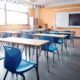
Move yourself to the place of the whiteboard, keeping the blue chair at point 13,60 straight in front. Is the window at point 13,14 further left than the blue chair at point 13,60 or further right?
right

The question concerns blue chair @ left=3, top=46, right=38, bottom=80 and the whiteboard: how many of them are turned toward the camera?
1

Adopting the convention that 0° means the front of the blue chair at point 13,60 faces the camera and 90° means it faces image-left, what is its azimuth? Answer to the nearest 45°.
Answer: approximately 225°

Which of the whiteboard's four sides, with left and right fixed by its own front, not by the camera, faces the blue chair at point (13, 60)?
front

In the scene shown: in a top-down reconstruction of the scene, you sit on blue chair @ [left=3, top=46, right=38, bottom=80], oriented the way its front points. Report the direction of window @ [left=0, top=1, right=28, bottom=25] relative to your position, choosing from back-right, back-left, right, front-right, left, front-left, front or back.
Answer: front-left

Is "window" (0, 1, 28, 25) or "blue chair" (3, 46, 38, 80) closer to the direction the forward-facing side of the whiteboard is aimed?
the blue chair

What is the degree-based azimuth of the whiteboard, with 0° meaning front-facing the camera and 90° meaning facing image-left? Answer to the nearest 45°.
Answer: approximately 0°
